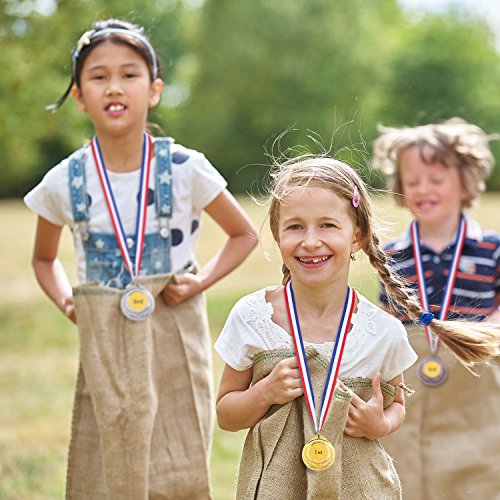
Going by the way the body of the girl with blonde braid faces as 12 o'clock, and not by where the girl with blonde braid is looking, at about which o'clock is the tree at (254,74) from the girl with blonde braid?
The tree is roughly at 6 o'clock from the girl with blonde braid.

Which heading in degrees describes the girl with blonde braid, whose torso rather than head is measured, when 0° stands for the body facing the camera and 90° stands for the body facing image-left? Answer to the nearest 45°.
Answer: approximately 0°
